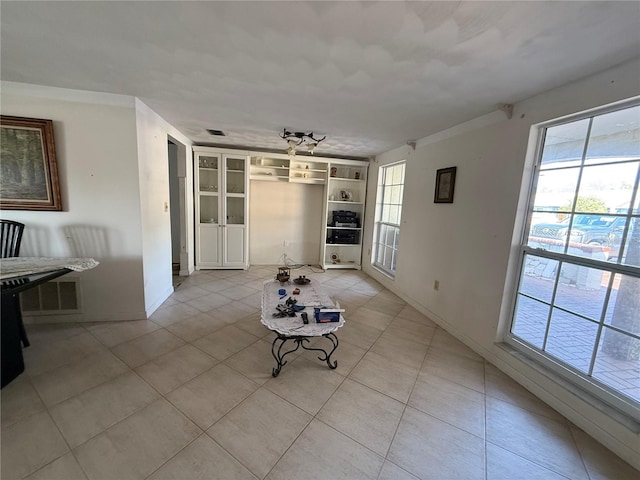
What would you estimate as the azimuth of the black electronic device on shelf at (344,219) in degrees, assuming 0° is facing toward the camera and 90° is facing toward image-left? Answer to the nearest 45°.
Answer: approximately 0°

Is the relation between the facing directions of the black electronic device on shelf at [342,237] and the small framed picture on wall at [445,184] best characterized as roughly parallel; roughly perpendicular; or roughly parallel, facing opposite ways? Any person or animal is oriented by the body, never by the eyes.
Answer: roughly perpendicular

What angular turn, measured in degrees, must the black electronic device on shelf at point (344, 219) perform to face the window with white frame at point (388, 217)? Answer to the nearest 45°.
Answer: approximately 45° to its left

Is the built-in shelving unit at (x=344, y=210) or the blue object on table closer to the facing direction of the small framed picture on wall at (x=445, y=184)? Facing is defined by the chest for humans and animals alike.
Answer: the blue object on table

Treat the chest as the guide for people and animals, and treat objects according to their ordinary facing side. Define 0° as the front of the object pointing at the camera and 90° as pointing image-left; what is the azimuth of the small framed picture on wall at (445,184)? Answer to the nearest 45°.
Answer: approximately 45°

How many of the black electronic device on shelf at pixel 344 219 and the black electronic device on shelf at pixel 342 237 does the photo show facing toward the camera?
2

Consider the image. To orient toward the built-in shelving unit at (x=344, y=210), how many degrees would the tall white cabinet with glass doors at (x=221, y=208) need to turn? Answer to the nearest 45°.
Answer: approximately 90° to its left

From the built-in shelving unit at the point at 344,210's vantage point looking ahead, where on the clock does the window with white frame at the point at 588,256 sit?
The window with white frame is roughly at 11 o'clock from the built-in shelving unit.

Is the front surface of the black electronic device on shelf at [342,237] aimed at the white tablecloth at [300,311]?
yes
